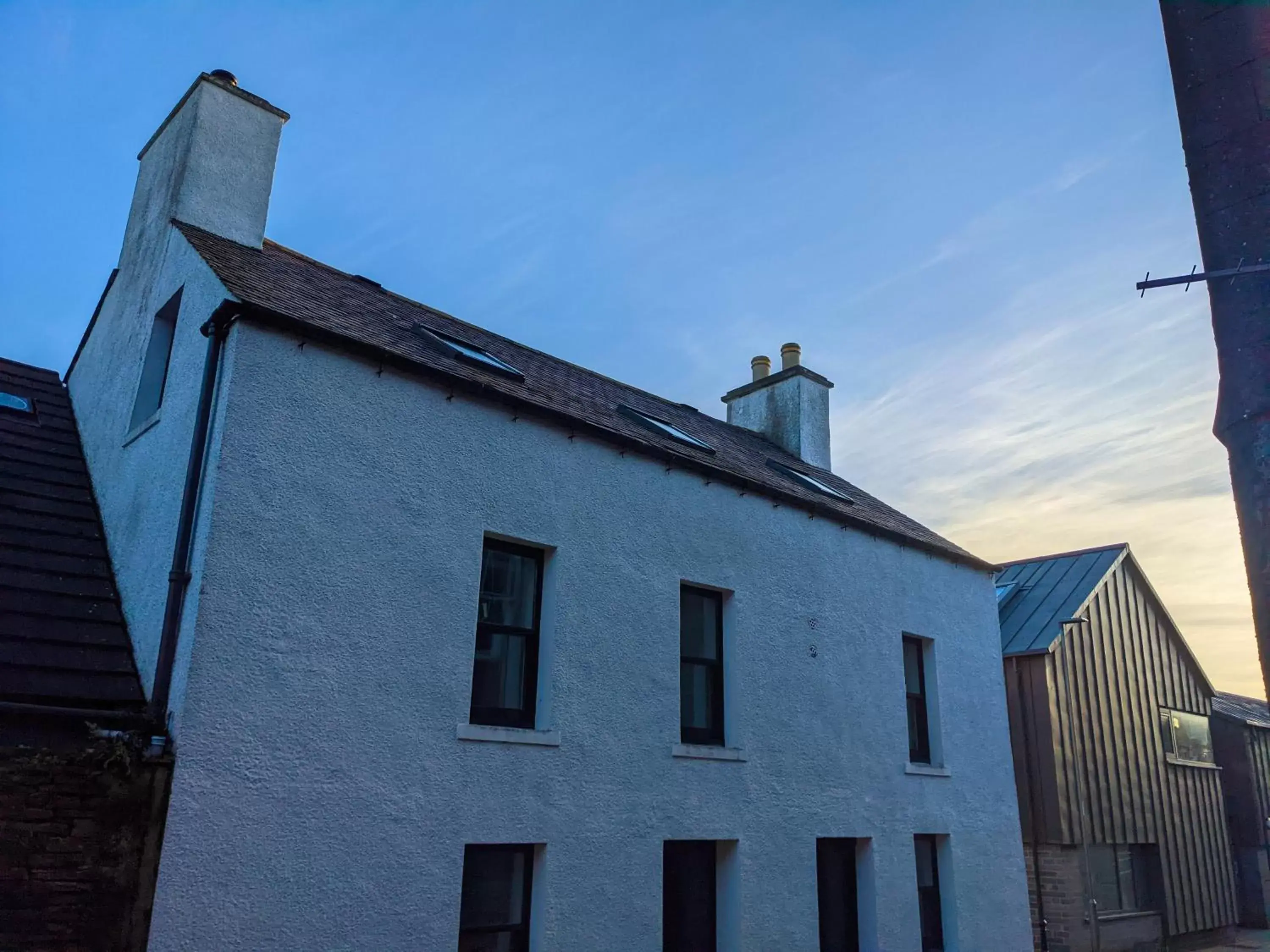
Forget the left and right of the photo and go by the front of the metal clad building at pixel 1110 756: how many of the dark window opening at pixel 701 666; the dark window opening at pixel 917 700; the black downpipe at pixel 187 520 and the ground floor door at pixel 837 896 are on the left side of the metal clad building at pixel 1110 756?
0

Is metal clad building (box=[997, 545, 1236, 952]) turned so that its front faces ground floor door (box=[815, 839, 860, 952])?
no

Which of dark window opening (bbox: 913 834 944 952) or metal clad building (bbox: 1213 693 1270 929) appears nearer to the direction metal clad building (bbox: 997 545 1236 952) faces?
the dark window opening

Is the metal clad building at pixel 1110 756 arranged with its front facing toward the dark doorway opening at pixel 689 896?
no

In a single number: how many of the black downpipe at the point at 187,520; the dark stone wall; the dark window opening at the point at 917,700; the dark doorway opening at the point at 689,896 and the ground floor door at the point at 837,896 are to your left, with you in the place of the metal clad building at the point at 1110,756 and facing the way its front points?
0

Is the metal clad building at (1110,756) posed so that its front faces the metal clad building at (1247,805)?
no

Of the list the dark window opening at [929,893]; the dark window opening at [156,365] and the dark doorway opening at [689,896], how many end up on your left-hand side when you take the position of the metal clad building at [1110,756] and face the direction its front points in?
0

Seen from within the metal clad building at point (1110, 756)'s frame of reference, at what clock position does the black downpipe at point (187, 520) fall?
The black downpipe is roughly at 2 o'clock from the metal clad building.

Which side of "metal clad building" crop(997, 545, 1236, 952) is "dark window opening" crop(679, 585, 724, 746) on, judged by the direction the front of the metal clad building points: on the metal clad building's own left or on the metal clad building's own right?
on the metal clad building's own right

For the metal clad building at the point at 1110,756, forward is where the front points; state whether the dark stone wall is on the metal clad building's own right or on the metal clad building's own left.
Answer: on the metal clad building's own right

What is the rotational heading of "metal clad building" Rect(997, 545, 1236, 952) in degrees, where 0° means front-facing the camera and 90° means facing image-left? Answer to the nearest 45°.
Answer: approximately 315°

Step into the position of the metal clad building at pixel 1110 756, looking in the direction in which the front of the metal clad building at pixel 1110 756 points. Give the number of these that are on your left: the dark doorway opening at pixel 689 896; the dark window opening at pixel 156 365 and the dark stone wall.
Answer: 0

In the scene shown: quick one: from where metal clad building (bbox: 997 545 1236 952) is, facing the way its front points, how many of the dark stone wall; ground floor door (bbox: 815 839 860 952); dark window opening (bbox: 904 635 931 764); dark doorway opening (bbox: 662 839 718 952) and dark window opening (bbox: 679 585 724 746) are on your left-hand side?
0
